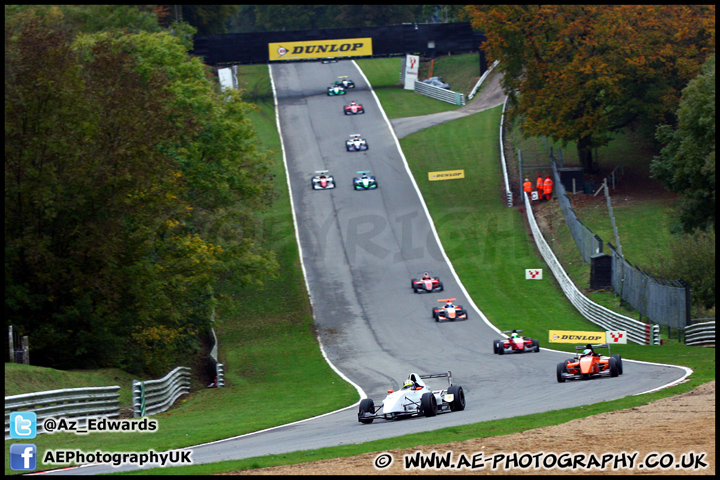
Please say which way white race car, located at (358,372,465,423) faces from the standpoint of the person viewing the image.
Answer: facing the viewer and to the left of the viewer

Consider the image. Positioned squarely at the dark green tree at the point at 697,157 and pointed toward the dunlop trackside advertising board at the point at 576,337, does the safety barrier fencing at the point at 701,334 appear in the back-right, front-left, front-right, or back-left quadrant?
front-left

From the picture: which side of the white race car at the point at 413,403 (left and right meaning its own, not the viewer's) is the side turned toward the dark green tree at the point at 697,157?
back

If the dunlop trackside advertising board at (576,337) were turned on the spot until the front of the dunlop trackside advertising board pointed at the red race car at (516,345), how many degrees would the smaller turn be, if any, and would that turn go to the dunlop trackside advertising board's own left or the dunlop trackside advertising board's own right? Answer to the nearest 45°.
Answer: approximately 90° to the dunlop trackside advertising board's own right

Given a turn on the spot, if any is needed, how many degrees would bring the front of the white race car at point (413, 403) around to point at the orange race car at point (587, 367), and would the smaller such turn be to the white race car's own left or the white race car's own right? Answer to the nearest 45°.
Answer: approximately 180°

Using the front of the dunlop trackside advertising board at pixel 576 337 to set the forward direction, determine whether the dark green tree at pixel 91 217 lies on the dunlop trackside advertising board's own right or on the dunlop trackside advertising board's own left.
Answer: on the dunlop trackside advertising board's own right

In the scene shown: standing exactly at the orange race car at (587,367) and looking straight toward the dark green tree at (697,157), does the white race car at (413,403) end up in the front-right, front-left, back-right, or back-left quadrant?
back-left

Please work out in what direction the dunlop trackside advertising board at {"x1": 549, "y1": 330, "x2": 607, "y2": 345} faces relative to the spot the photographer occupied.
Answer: facing the viewer

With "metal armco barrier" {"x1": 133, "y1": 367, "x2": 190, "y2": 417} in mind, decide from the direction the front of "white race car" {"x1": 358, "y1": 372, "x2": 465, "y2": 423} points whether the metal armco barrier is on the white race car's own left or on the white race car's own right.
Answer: on the white race car's own right

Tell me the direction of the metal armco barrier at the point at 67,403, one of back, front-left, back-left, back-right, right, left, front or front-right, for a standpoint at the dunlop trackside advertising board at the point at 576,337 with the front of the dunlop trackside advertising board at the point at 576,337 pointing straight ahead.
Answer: front-right

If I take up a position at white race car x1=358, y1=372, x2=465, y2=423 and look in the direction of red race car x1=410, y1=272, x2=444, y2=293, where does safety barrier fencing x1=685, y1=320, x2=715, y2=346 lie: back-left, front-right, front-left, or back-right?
front-right

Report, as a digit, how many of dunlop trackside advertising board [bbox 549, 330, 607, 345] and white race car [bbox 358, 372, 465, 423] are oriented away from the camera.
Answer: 0

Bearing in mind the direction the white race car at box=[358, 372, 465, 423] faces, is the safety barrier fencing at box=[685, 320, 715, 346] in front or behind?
behind

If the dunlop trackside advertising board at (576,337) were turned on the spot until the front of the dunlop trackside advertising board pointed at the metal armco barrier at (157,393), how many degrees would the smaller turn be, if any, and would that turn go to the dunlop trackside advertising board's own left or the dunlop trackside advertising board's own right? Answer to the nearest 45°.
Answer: approximately 45° to the dunlop trackside advertising board's own right
